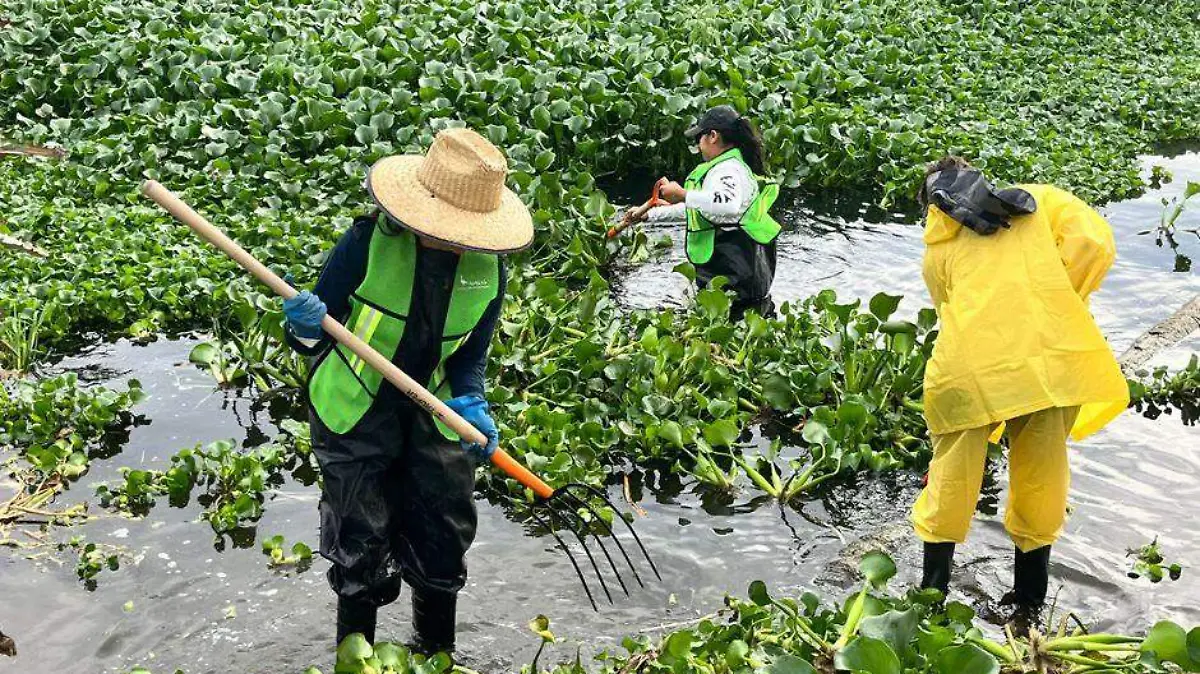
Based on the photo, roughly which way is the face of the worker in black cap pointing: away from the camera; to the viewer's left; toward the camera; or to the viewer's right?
to the viewer's left

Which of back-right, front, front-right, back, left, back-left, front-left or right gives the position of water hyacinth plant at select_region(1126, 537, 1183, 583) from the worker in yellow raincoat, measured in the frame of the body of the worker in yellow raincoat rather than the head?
front-right

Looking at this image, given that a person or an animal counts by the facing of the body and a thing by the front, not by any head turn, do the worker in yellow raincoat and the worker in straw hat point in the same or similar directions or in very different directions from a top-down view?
very different directions

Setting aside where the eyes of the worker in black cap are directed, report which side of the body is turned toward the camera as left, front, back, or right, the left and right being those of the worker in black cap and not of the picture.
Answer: left

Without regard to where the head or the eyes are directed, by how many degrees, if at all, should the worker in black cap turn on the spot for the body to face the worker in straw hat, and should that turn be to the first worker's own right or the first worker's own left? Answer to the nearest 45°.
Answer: approximately 90° to the first worker's own left

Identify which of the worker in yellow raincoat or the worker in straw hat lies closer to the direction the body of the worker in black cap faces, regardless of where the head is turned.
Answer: the worker in straw hat

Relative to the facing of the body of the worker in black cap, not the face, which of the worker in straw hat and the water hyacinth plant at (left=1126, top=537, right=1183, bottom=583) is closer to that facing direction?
the worker in straw hat

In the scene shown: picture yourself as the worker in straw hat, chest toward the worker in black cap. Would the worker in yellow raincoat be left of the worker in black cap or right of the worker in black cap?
right

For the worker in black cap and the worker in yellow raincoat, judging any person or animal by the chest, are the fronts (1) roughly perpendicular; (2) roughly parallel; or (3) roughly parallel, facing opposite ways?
roughly perpendicular

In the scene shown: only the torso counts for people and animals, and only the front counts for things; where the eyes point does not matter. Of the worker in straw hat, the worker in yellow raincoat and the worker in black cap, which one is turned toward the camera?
the worker in straw hat

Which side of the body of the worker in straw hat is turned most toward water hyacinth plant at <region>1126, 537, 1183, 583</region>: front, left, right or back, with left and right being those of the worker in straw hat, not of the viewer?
left

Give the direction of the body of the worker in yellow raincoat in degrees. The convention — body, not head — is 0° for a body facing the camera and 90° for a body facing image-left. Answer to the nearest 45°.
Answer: approximately 180°

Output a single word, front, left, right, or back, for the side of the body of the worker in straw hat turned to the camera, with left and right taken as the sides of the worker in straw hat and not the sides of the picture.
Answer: front
